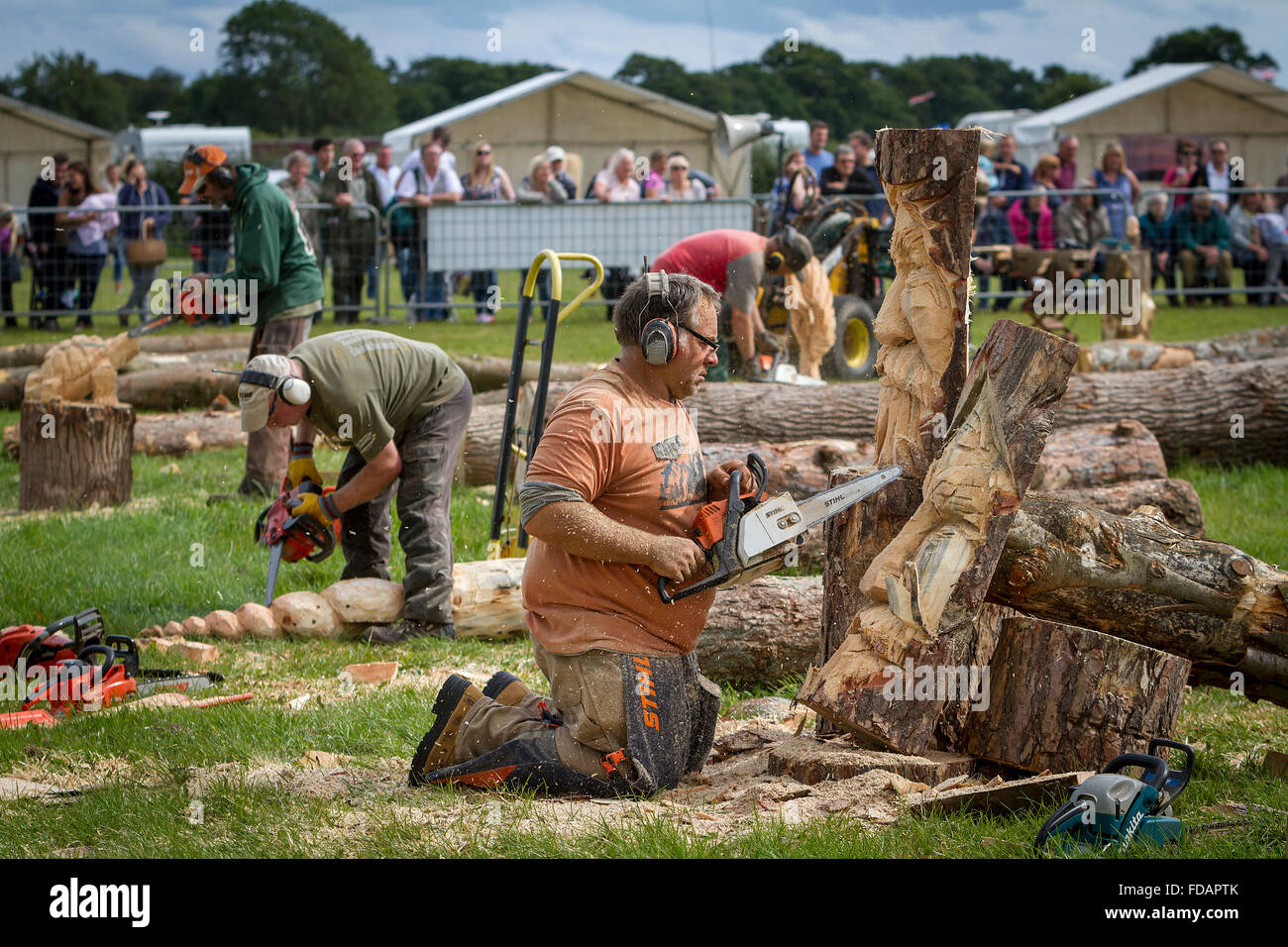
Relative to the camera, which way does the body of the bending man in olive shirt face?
to the viewer's left

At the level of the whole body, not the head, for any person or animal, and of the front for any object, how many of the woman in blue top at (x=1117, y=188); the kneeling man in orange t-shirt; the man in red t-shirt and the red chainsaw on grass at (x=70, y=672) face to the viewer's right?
3

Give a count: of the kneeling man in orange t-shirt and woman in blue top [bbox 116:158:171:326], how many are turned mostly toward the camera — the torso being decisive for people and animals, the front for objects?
1

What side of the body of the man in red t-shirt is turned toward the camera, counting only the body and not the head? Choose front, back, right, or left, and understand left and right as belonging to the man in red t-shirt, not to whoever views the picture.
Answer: right

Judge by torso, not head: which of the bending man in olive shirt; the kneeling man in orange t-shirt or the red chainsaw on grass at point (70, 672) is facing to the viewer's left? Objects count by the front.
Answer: the bending man in olive shirt

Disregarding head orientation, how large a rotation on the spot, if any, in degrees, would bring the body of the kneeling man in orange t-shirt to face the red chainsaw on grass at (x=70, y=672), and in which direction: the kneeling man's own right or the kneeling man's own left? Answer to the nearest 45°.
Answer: approximately 135° to the kneeling man's own left

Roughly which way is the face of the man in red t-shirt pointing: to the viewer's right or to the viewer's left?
to the viewer's right

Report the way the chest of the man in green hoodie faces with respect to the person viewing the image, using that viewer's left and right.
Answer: facing to the left of the viewer

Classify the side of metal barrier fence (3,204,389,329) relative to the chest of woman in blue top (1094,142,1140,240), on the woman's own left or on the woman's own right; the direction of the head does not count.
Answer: on the woman's own right

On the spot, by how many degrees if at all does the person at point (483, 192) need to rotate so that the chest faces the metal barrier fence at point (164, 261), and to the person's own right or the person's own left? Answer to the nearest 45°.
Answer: approximately 90° to the person's own right

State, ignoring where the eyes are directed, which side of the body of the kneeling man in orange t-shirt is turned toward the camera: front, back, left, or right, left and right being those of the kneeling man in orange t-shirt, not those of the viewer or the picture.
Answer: right

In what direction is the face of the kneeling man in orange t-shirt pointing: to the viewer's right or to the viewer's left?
to the viewer's right

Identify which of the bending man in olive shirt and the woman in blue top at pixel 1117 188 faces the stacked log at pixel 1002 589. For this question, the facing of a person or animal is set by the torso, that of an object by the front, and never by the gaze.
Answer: the woman in blue top

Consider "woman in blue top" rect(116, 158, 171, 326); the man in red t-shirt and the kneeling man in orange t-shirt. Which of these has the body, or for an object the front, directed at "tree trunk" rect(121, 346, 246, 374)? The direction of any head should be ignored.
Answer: the woman in blue top

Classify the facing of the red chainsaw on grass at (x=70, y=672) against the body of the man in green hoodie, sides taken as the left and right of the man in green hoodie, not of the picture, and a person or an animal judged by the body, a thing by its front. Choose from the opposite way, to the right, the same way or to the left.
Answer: the opposite way
